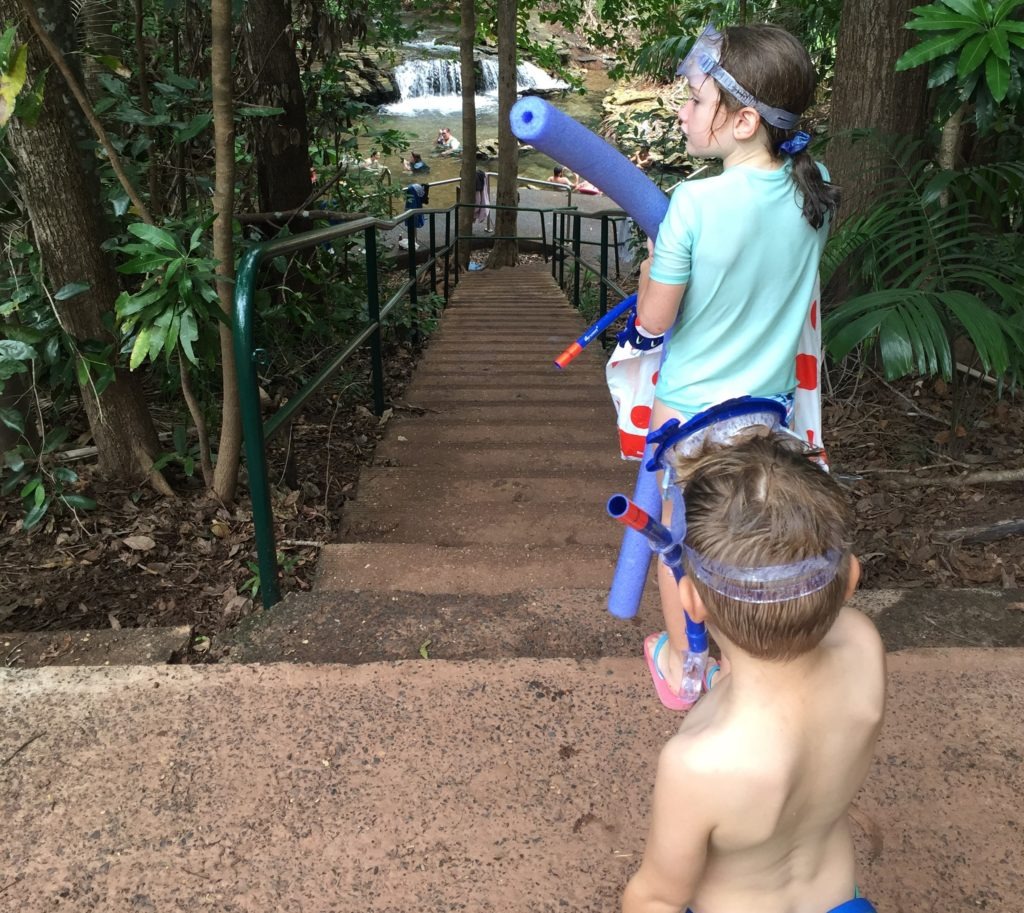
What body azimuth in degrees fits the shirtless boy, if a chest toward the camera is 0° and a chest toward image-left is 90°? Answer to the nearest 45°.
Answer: approximately 135°

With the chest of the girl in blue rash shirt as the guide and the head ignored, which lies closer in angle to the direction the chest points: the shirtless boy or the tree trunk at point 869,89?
the tree trunk

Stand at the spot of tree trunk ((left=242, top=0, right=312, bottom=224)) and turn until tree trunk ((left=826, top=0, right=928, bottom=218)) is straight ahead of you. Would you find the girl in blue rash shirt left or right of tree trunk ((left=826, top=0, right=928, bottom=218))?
right

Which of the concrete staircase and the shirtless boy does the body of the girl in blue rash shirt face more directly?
the concrete staircase

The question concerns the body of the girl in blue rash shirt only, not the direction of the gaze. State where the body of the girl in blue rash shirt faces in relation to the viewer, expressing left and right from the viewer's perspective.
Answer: facing away from the viewer and to the left of the viewer

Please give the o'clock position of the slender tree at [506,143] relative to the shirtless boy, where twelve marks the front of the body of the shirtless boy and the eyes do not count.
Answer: The slender tree is roughly at 1 o'clock from the shirtless boy.

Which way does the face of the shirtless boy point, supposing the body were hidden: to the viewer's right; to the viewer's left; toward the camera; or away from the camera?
away from the camera

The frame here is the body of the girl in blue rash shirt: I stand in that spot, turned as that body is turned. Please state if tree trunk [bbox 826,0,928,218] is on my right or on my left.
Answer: on my right

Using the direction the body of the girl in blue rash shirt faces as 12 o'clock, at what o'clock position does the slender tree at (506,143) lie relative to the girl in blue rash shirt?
The slender tree is roughly at 1 o'clock from the girl in blue rash shirt.

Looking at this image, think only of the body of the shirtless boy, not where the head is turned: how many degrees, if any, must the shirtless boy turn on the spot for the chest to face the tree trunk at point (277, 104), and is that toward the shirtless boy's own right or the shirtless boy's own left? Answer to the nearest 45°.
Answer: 0° — they already face it

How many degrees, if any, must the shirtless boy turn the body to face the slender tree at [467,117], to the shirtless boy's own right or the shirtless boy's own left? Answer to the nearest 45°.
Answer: approximately 45° to the shirtless boy's own right
